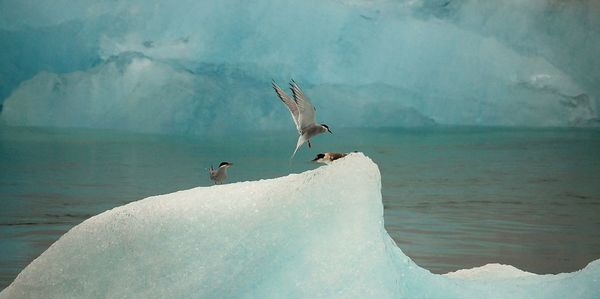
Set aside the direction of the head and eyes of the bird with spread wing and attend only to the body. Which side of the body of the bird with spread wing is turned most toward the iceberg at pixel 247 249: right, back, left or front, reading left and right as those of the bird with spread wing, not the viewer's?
right

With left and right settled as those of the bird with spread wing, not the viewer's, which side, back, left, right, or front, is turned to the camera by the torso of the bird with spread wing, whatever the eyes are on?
right
